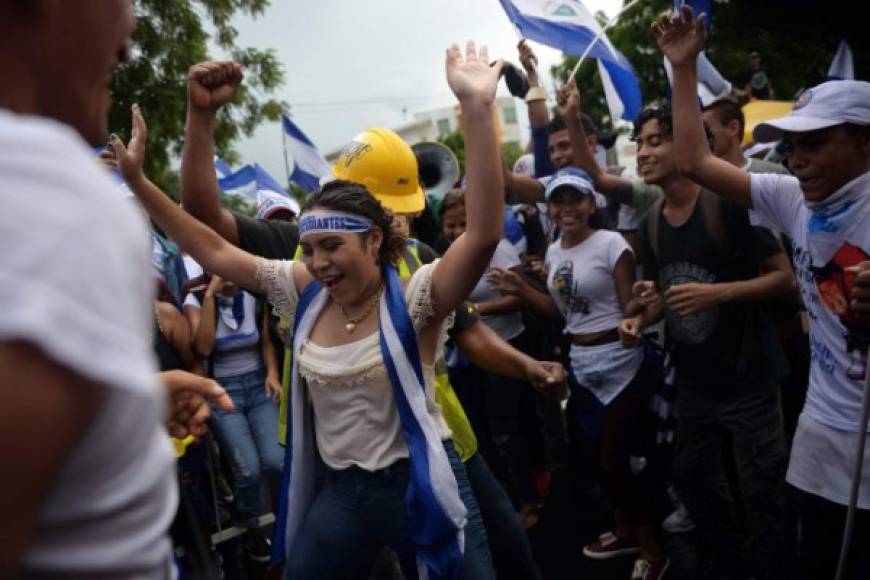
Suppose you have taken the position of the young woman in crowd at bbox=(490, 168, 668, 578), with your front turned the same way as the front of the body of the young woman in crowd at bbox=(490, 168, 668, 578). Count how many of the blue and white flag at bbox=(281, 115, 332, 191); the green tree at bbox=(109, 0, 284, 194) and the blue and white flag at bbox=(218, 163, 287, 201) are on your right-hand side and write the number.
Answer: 3

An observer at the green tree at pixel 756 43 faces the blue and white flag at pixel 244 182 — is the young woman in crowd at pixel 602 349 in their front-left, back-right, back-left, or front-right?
front-left

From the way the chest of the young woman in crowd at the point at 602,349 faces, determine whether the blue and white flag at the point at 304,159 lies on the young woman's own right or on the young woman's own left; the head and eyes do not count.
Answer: on the young woman's own right

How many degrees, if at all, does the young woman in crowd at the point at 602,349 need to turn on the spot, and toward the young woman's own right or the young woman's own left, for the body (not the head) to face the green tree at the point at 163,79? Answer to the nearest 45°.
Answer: approximately 90° to the young woman's own right

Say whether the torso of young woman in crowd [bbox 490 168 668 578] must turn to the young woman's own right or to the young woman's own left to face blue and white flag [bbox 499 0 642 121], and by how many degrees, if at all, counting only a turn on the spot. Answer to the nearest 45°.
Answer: approximately 135° to the young woman's own right

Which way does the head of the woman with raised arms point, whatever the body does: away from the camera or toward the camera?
toward the camera

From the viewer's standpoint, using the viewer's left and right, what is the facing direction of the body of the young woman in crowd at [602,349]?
facing the viewer and to the left of the viewer

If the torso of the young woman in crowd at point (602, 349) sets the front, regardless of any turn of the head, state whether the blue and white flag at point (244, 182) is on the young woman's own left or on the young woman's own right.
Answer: on the young woman's own right

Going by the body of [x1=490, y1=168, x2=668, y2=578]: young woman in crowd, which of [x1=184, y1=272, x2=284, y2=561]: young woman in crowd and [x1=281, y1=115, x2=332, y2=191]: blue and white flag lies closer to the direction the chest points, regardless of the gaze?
the young woman in crowd

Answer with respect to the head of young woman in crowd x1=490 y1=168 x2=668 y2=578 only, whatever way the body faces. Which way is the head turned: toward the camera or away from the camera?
toward the camera
